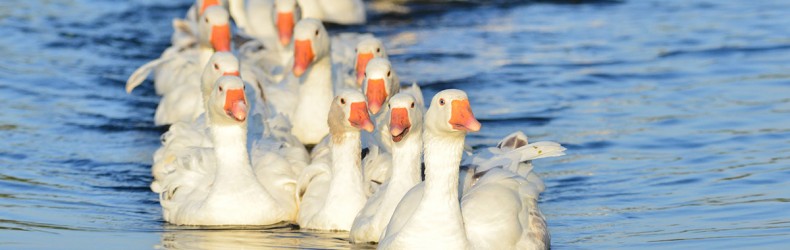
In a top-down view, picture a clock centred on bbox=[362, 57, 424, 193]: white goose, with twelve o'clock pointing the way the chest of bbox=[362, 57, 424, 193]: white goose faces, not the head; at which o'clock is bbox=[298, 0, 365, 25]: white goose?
bbox=[298, 0, 365, 25]: white goose is roughly at 6 o'clock from bbox=[362, 57, 424, 193]: white goose.

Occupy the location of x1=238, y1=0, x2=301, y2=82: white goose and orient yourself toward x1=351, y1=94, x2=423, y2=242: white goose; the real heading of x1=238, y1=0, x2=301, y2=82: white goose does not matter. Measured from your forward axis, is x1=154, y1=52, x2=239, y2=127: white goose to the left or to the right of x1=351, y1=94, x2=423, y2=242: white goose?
right

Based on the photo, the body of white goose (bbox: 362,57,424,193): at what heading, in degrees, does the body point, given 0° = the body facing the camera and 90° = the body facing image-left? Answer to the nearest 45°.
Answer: approximately 0°

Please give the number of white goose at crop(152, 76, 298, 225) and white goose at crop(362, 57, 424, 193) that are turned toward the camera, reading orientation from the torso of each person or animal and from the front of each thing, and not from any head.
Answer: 2

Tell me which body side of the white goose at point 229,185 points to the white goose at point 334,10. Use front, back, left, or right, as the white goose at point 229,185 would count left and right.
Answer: back

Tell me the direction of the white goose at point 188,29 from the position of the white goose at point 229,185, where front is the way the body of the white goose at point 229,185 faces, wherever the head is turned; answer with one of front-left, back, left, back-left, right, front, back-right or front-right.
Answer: back

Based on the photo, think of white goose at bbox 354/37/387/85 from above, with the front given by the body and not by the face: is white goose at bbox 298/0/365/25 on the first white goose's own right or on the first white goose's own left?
on the first white goose's own right
